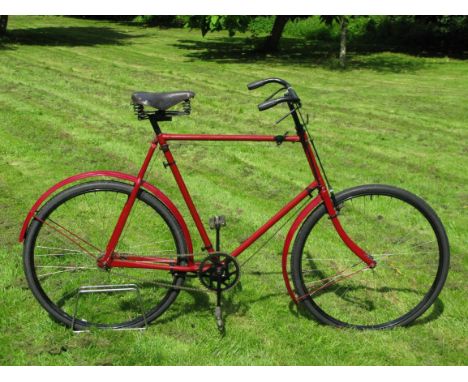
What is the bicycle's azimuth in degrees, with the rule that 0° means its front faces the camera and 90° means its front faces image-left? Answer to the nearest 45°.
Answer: approximately 270°
